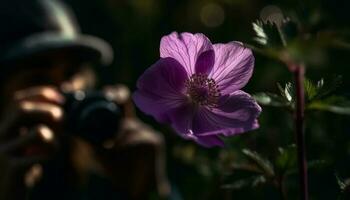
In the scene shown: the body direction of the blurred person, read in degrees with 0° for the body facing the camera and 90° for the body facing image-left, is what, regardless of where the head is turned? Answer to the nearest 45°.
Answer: approximately 315°
